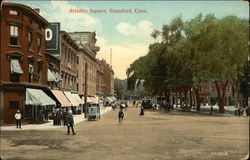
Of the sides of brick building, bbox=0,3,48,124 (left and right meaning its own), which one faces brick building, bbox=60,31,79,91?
left

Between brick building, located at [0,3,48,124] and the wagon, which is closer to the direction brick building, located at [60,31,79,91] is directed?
the wagon

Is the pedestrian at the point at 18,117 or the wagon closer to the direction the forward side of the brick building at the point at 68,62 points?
the wagon

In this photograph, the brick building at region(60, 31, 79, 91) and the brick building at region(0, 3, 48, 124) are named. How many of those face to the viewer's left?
0

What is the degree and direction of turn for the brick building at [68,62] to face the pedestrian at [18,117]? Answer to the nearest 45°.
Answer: approximately 135° to its right

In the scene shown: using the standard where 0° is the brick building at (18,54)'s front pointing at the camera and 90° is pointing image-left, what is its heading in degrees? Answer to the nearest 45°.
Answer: approximately 315°

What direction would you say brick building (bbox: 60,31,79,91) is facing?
to the viewer's right

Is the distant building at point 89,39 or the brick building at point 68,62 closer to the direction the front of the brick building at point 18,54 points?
the distant building

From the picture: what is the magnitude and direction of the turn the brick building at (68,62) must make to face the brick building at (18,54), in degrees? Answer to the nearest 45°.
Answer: approximately 135° to its right
